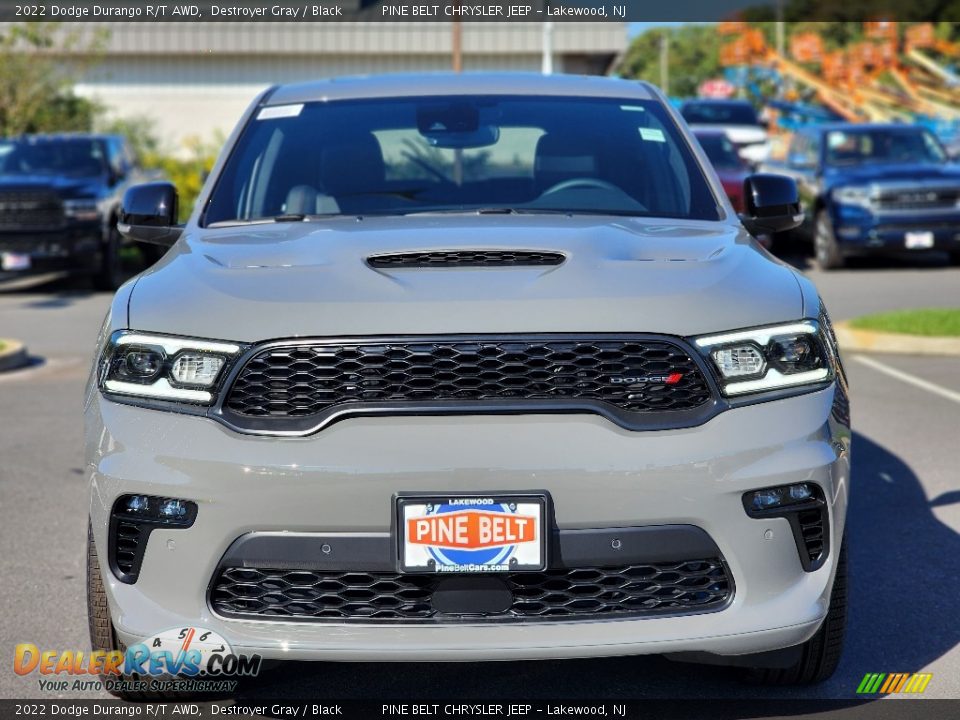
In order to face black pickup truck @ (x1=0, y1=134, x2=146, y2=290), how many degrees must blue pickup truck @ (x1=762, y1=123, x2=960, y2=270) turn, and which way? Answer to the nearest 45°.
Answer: approximately 135° to its right

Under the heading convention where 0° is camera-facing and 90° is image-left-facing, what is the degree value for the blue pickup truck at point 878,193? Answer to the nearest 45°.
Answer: approximately 315°

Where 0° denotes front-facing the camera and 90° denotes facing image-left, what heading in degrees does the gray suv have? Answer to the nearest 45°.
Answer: approximately 0°

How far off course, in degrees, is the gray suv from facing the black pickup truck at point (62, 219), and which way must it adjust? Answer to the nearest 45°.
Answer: approximately 180°

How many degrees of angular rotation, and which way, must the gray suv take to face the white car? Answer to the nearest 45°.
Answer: approximately 180°

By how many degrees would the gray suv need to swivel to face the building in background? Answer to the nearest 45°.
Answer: approximately 180°

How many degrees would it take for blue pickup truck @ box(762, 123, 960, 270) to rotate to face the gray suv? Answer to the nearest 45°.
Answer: approximately 45° to its right

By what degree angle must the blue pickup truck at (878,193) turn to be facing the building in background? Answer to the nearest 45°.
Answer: approximately 180°
